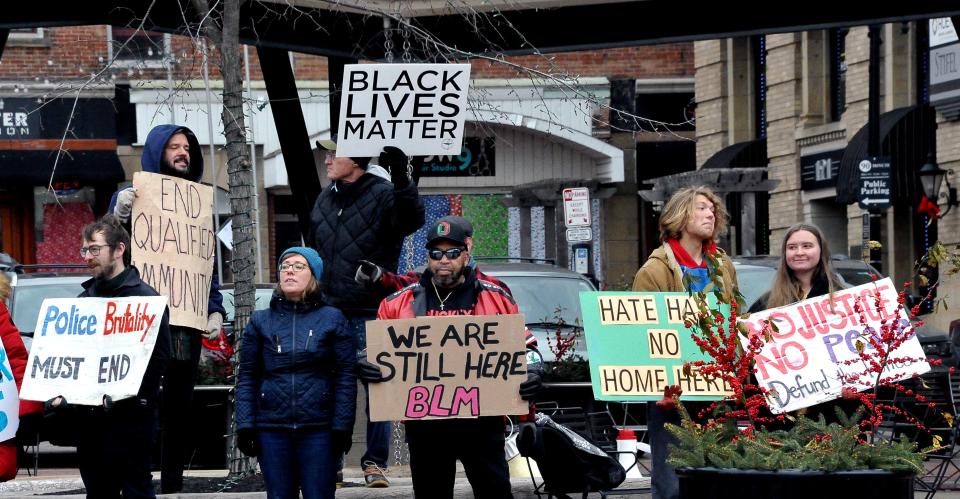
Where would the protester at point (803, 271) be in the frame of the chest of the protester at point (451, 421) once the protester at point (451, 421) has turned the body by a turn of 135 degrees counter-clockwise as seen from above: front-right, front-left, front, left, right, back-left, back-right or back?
front-right

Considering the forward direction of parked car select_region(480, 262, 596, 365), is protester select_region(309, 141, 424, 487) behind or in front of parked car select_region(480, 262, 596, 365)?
in front

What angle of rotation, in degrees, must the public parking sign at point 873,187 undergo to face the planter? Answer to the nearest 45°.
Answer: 0° — it already faces it

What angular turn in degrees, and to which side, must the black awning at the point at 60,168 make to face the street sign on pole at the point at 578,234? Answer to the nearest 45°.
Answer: approximately 45° to its left

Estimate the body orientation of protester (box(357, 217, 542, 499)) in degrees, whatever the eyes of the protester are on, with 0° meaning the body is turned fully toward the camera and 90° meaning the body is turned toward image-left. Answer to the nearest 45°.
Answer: approximately 0°

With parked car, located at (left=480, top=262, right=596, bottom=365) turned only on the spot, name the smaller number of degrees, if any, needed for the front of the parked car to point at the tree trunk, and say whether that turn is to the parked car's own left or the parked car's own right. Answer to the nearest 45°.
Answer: approximately 45° to the parked car's own right

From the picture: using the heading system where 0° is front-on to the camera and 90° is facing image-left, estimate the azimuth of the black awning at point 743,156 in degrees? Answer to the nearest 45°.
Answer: approximately 45°

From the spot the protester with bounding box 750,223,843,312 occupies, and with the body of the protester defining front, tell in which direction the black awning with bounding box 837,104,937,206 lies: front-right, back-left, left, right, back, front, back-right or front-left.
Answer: back

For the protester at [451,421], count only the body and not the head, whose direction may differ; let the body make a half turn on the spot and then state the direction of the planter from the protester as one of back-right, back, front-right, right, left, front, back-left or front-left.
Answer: back-right

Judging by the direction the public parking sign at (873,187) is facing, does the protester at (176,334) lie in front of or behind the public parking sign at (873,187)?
in front

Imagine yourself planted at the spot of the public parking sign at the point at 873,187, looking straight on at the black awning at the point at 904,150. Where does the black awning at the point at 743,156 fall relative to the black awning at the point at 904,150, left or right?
left

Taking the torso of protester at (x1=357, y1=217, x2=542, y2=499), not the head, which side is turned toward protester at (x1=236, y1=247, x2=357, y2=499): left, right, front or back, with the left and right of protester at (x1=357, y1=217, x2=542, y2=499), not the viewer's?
right
